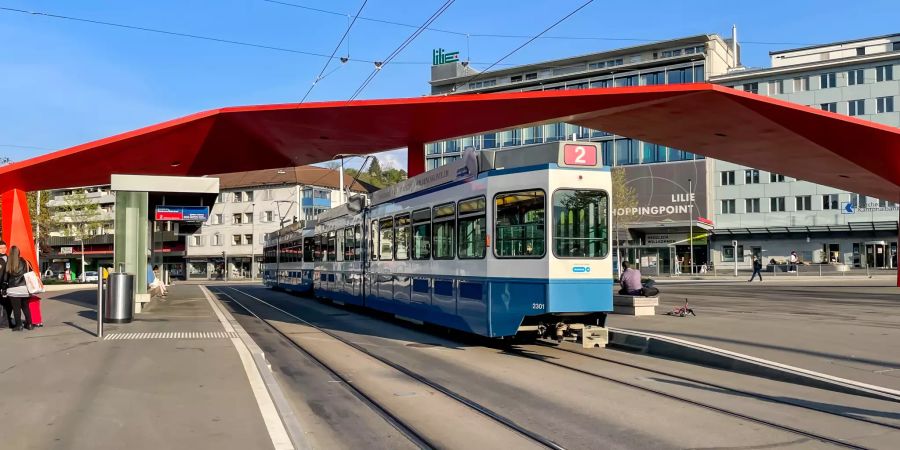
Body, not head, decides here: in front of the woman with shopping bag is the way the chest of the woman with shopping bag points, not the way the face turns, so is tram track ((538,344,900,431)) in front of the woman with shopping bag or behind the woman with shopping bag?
behind

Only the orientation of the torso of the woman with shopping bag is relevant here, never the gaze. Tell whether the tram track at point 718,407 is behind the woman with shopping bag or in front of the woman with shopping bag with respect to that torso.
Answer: behind
